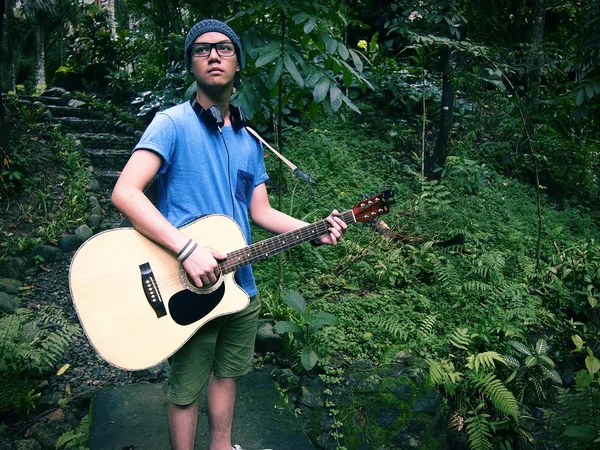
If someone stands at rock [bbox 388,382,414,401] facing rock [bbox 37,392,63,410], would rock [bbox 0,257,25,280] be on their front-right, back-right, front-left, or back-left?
front-right

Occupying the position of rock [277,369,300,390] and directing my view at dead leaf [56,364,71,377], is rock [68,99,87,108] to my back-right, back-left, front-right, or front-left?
front-right

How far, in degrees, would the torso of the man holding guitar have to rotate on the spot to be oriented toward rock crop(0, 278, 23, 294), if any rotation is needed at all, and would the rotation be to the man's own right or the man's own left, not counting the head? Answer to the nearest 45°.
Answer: approximately 180°

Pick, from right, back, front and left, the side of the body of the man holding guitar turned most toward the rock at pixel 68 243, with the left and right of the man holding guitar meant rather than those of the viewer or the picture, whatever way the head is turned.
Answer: back

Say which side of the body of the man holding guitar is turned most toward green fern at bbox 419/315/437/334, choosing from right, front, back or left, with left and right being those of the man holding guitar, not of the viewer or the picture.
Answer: left

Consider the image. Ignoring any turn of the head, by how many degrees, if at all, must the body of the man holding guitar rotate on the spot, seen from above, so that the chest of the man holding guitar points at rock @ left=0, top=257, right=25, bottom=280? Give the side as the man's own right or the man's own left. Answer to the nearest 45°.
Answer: approximately 180°

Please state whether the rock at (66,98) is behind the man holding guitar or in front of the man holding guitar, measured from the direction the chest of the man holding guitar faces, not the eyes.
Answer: behind

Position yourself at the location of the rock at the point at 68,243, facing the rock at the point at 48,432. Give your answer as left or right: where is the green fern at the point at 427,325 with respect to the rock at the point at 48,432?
left

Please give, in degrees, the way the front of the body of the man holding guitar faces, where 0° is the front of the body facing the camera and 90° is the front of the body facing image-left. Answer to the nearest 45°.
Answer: approximately 315°
